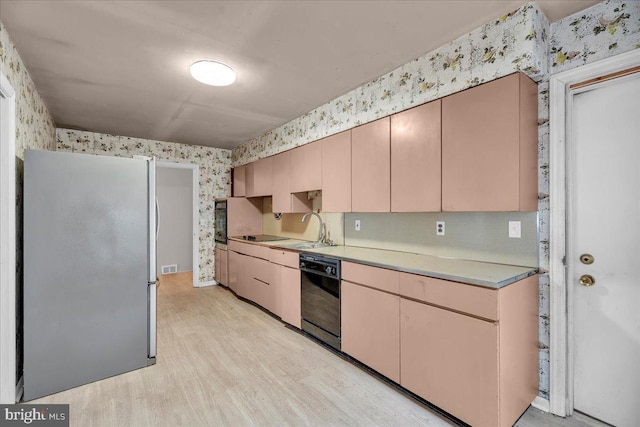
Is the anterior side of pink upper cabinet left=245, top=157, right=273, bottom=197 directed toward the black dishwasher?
no

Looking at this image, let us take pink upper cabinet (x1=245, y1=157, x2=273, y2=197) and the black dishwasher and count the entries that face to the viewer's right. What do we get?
0

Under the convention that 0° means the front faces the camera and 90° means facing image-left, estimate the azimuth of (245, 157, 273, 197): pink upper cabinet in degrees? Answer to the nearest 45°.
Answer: approximately 45°

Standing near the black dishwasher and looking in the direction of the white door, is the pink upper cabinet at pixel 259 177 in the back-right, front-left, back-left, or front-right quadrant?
back-left

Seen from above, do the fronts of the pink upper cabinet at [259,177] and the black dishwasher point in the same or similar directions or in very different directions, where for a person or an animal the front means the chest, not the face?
same or similar directions

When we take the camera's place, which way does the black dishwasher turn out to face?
facing the viewer and to the left of the viewer

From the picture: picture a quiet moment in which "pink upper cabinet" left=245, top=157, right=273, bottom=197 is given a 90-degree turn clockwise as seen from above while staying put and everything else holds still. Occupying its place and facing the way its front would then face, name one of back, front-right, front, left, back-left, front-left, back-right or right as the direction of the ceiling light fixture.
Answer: back-left

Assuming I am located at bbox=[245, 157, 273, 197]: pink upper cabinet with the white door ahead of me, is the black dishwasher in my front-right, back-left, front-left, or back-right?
front-right

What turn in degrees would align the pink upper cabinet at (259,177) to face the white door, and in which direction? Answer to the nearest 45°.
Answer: approximately 90° to its left

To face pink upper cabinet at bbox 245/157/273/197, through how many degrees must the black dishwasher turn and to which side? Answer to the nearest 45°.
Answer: approximately 90° to its right

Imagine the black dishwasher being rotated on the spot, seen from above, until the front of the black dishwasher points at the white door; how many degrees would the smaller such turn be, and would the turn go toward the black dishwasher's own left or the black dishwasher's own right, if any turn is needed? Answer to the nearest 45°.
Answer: approximately 90° to the black dishwasher's own left
